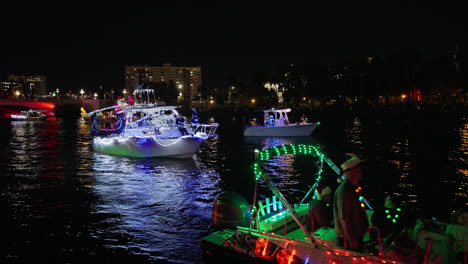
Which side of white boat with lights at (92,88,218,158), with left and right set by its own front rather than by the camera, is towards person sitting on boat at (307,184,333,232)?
right

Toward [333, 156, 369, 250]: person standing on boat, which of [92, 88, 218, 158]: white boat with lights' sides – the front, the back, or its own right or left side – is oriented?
right

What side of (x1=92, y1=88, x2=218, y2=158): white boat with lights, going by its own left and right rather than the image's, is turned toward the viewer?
right

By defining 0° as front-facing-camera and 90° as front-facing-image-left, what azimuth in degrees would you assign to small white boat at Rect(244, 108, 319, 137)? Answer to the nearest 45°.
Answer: approximately 270°

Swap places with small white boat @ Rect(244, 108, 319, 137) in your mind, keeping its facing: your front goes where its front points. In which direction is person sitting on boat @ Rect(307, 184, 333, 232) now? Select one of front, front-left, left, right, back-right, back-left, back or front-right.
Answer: right

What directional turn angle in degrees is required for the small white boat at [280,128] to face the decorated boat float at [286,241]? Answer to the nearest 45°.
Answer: approximately 90° to its right
